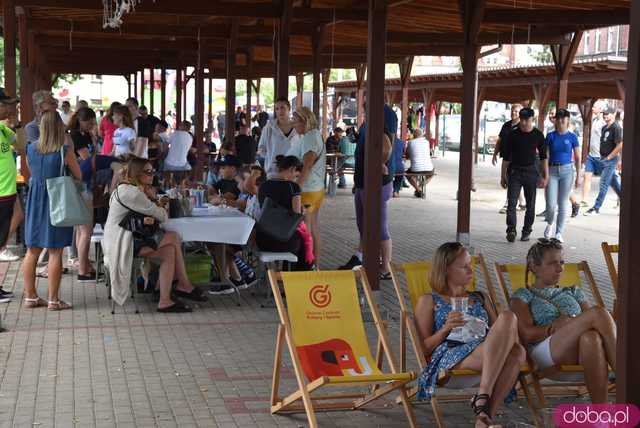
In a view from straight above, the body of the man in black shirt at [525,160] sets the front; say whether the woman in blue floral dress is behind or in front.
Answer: in front

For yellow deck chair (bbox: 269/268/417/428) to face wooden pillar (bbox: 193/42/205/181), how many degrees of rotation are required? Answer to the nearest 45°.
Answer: approximately 135° to its left

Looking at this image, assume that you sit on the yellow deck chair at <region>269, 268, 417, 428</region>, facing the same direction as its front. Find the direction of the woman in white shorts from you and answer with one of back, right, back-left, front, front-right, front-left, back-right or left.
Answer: front-left

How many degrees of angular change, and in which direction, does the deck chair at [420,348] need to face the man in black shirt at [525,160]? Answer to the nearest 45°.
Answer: approximately 135° to its left

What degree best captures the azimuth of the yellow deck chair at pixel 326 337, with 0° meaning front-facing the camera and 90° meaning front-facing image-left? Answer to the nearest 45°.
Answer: approximately 315°

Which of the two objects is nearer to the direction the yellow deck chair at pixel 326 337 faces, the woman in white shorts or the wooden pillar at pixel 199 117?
the woman in white shorts

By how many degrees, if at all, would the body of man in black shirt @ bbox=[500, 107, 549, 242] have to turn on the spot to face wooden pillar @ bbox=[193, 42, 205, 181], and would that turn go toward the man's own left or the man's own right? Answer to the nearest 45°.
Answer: approximately 135° to the man's own right

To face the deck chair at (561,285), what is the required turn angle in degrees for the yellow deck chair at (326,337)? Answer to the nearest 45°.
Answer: approximately 45° to its left

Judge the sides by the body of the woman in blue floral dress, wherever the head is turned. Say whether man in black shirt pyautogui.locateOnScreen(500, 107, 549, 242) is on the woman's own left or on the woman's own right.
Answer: on the woman's own left
